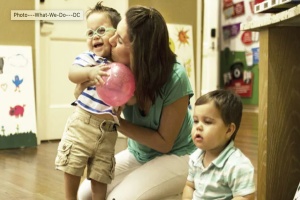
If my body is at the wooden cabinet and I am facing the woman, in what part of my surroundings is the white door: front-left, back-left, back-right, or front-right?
front-right

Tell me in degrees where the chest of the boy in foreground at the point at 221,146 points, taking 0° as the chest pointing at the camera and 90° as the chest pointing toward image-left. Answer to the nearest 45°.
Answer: approximately 45°

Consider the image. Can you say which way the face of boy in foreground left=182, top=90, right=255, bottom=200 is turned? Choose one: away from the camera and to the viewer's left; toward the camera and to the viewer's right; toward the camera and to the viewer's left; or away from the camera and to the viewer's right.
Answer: toward the camera and to the viewer's left

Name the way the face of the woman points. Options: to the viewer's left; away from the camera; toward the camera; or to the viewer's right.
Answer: to the viewer's left

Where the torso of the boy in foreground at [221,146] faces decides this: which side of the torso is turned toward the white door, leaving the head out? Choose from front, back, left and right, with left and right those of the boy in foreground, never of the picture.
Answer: right

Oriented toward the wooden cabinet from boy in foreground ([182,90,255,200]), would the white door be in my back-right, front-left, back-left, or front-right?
back-left
